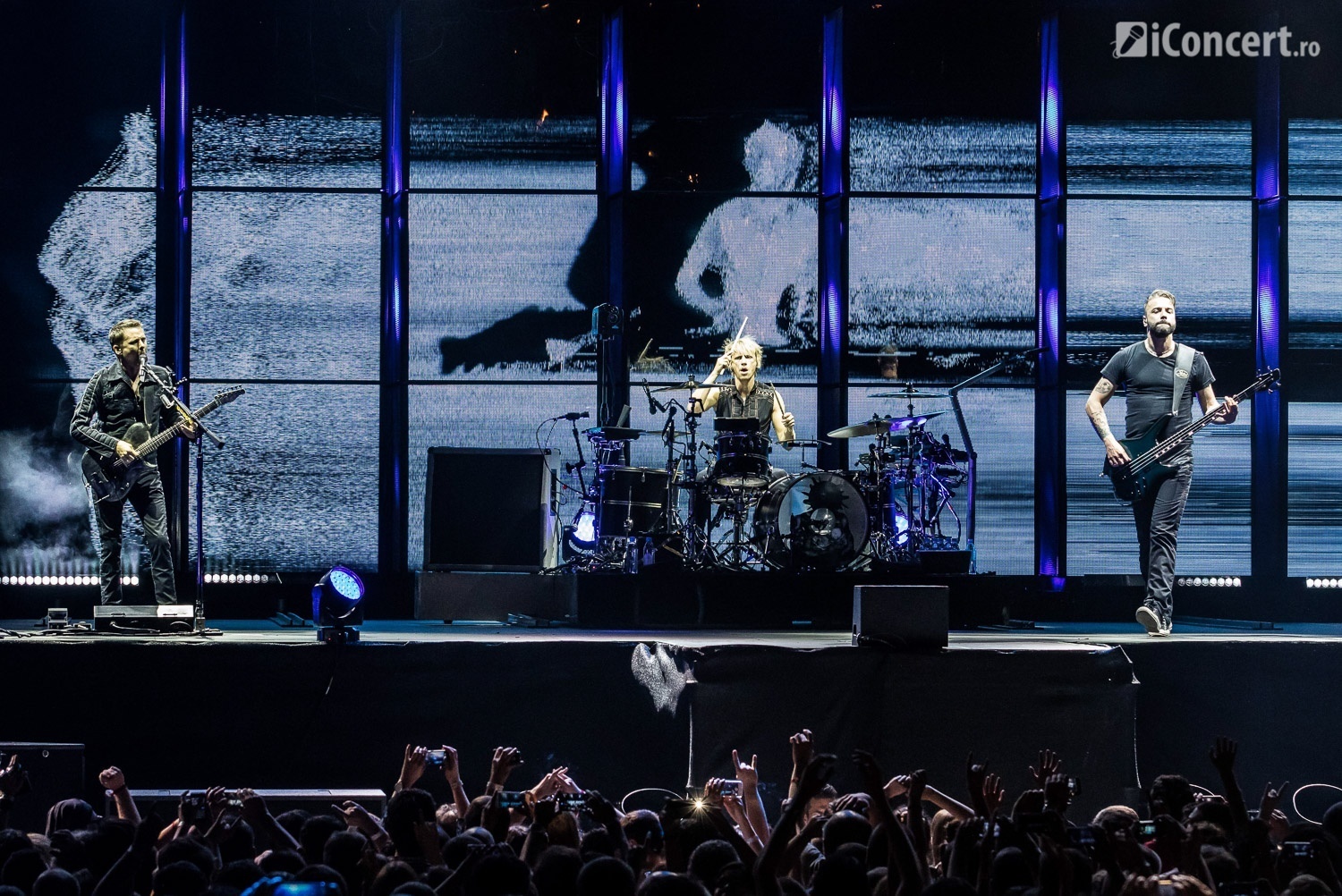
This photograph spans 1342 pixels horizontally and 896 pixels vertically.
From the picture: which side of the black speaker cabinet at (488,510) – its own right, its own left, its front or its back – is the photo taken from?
front

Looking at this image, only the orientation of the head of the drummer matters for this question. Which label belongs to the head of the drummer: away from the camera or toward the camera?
toward the camera

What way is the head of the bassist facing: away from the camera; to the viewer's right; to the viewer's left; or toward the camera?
toward the camera

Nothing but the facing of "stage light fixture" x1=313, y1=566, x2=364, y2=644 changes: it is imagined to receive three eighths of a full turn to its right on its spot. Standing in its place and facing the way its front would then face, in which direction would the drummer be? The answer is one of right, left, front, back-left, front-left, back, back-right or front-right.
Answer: back-right

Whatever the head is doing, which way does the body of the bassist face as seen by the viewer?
toward the camera

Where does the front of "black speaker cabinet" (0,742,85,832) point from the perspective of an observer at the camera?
facing the viewer

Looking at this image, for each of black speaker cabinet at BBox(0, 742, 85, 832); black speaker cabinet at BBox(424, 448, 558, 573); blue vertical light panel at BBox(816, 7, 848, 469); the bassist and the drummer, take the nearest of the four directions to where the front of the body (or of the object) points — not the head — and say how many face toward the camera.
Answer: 5

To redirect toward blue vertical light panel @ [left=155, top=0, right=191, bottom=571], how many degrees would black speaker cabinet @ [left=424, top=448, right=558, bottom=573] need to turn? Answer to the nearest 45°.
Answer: approximately 135° to its right

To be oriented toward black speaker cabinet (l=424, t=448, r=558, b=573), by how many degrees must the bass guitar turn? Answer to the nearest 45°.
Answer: approximately 90° to its right

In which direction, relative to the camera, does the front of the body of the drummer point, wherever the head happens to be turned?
toward the camera

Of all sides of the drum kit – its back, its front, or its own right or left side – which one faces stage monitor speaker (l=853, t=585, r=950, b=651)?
front

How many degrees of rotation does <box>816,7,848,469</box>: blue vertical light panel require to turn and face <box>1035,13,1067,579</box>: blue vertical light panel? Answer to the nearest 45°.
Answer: approximately 90° to its left

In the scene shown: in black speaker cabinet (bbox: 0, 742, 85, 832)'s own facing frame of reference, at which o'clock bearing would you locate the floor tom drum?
The floor tom drum is roughly at 8 o'clock from the black speaker cabinet.

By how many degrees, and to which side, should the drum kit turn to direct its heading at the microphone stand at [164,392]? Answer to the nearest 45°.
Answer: approximately 90° to its right
